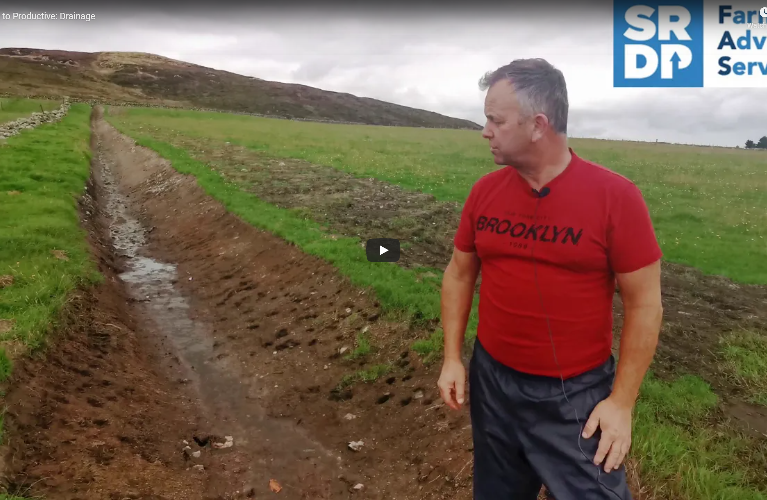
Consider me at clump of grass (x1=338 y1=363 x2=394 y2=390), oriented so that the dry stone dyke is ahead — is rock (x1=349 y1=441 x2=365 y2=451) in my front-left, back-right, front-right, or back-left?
back-left

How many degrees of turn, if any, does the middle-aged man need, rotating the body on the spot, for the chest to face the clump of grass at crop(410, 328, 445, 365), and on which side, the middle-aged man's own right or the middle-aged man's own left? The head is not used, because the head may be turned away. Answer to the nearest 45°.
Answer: approximately 135° to the middle-aged man's own right

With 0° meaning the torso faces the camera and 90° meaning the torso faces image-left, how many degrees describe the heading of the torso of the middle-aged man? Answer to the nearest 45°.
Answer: approximately 45°

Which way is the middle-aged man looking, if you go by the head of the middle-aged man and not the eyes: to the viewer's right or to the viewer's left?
to the viewer's left
